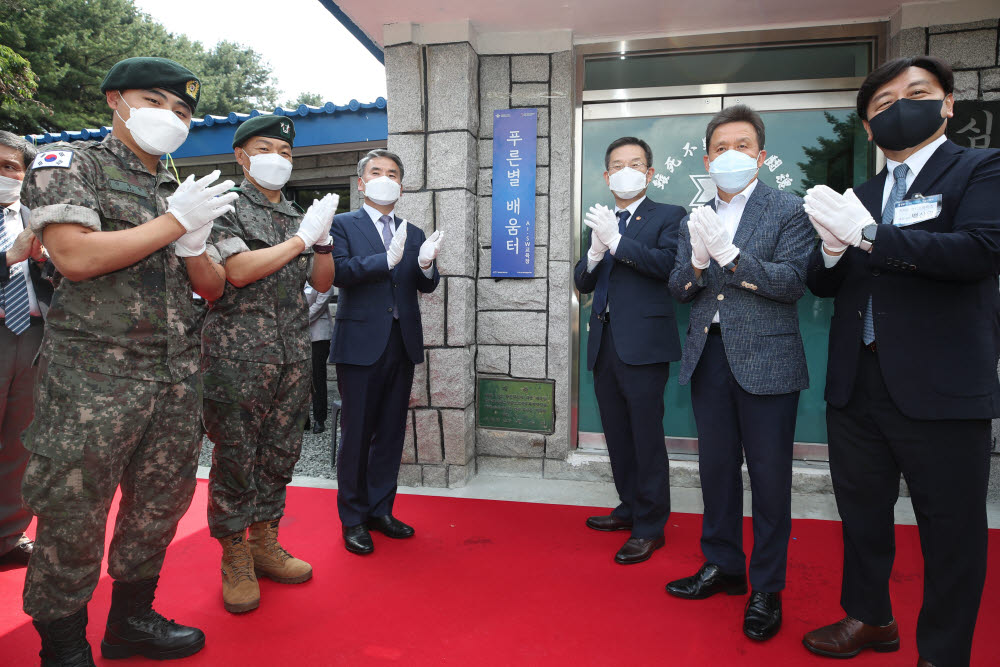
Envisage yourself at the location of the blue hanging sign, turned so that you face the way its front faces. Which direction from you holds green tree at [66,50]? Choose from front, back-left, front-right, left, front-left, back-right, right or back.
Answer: back-right

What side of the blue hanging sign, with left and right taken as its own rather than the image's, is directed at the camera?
front

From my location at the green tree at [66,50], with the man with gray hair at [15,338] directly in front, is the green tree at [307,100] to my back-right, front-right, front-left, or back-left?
back-left

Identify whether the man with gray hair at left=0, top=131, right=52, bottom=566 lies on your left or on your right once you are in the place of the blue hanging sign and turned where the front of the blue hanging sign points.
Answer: on your right

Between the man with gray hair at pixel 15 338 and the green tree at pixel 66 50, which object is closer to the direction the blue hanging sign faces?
the man with gray hair

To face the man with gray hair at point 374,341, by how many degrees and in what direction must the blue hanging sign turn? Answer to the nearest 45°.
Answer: approximately 45° to its right

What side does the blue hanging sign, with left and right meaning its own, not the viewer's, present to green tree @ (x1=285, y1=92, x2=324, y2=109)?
back

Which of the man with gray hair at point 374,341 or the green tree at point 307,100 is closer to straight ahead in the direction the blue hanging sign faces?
the man with gray hair
